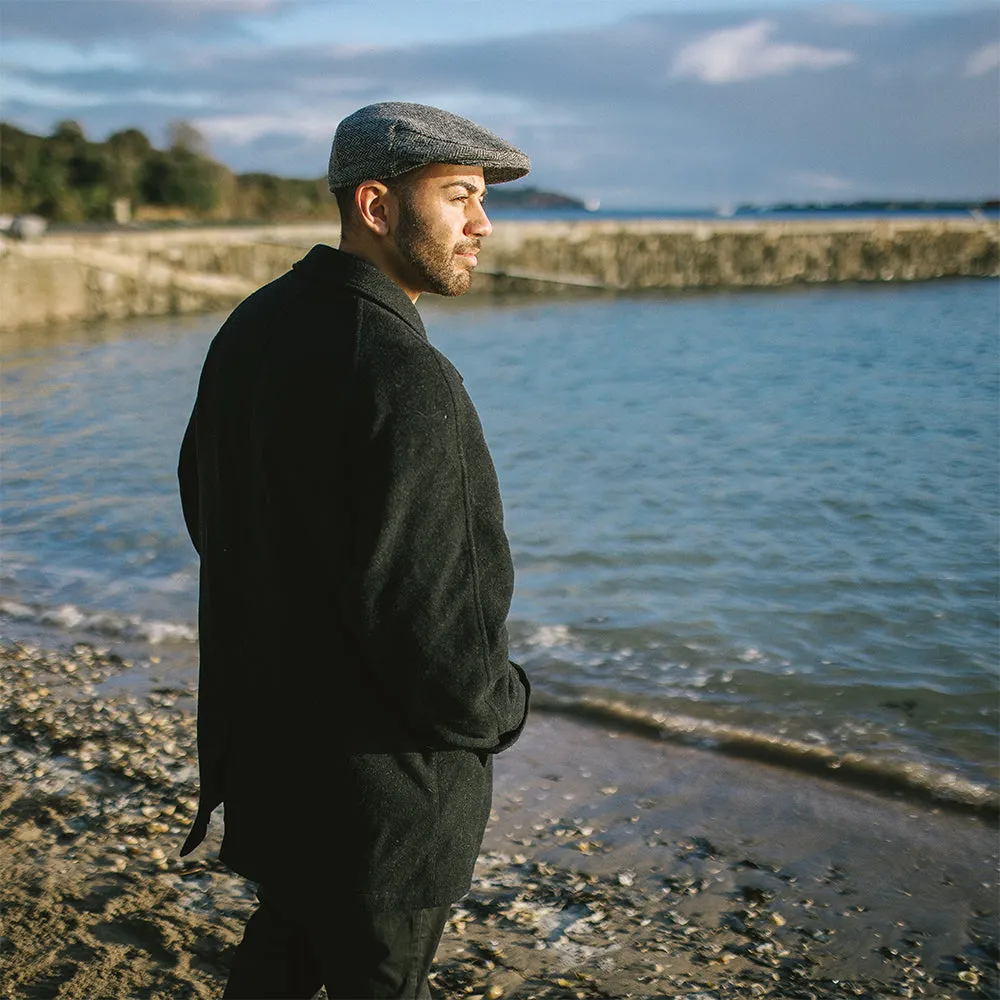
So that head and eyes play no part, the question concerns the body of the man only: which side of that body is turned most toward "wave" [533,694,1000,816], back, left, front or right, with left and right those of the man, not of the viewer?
front

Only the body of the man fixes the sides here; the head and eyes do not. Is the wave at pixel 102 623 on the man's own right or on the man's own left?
on the man's own left

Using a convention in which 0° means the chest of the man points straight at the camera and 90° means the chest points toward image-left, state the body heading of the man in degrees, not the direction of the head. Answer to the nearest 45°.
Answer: approximately 225°

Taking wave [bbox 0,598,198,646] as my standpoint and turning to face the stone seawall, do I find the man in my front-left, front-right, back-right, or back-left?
back-right

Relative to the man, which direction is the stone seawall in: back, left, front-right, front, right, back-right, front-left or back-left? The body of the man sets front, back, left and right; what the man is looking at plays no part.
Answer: front-left

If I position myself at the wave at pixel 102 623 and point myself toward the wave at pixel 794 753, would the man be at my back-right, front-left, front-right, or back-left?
front-right

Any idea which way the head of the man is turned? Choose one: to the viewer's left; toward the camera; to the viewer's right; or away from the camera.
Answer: to the viewer's right

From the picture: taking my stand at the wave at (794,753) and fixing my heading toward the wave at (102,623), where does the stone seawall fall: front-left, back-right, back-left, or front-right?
front-right
